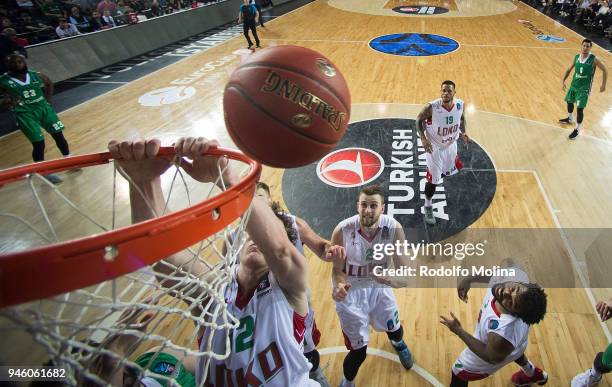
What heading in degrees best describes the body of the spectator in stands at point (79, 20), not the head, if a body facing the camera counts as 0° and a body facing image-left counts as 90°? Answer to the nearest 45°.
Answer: approximately 315°

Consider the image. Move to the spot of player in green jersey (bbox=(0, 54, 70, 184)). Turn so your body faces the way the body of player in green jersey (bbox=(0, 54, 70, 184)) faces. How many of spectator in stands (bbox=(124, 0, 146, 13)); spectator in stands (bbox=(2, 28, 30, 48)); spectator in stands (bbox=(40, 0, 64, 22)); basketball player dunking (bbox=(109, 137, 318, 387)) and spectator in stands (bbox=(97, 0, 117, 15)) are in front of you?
1

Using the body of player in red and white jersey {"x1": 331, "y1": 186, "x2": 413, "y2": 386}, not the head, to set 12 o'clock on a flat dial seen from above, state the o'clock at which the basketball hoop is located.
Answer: The basketball hoop is roughly at 1 o'clock from the player in red and white jersey.

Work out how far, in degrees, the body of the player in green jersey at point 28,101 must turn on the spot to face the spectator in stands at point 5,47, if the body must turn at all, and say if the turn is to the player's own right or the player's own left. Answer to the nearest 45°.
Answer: approximately 180°

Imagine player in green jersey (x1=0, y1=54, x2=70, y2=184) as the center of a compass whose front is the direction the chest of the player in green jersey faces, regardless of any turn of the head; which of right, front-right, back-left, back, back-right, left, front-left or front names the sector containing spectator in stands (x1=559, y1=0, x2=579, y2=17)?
left

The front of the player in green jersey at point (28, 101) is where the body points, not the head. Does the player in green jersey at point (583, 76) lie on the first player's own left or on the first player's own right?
on the first player's own left

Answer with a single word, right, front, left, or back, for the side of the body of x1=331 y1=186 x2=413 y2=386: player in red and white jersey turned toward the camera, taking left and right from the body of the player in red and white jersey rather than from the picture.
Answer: front

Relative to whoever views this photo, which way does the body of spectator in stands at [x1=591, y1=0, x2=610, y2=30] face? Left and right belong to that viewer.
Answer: facing the viewer and to the left of the viewer

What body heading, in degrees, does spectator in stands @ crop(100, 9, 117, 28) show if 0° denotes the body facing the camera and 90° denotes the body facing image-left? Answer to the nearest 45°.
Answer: approximately 315°

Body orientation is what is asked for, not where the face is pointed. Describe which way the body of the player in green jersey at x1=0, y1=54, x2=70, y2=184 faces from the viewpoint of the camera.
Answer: toward the camera

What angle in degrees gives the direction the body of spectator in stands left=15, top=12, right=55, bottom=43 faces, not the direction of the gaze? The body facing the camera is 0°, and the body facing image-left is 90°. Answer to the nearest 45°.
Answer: approximately 315°

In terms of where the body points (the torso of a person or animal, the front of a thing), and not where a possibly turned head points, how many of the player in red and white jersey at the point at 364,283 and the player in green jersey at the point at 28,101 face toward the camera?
2
